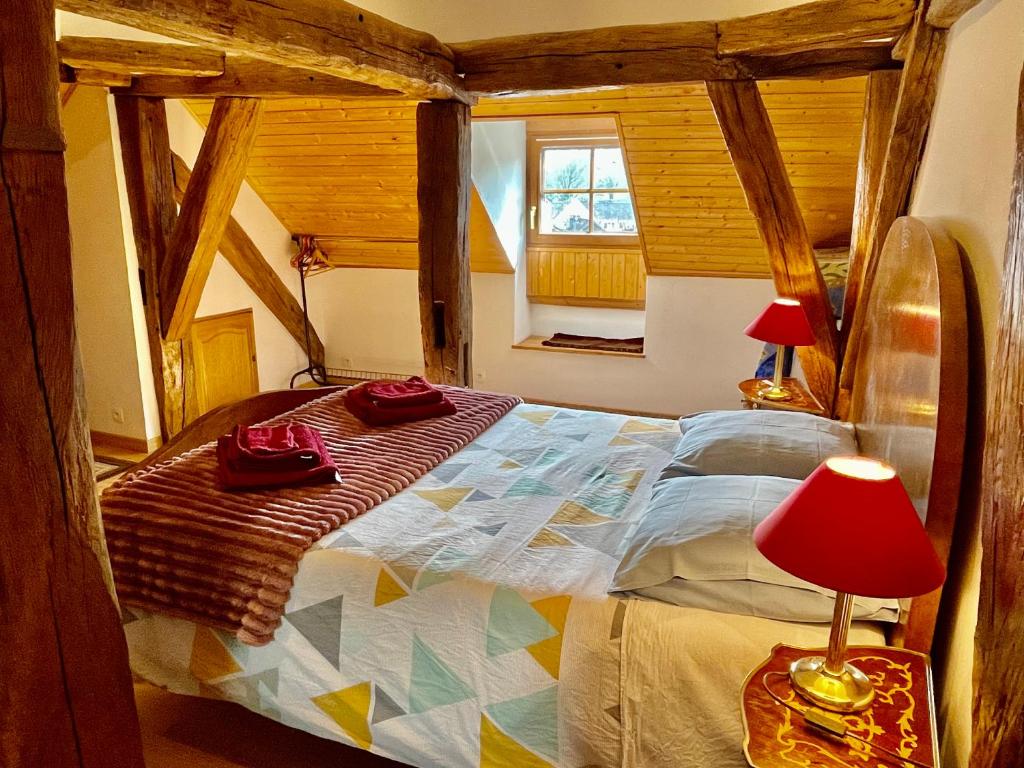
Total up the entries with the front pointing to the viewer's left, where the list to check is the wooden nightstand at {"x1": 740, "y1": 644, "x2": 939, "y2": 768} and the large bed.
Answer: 2

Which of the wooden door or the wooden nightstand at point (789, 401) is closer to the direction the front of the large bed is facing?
the wooden door

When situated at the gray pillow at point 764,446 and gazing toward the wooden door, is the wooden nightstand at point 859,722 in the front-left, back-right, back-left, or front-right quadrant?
back-left

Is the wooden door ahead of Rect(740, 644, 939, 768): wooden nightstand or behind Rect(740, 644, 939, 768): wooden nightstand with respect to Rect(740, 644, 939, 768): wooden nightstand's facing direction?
ahead

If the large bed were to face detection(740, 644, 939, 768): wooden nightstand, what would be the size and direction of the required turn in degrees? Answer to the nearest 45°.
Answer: approximately 135° to its left

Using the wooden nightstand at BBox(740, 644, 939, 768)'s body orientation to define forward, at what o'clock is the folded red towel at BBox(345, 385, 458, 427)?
The folded red towel is roughly at 1 o'clock from the wooden nightstand.

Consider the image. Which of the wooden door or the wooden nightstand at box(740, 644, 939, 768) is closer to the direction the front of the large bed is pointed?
the wooden door

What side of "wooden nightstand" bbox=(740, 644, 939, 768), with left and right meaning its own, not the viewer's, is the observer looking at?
left

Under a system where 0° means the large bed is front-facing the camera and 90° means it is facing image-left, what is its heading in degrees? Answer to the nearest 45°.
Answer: approximately 90°
